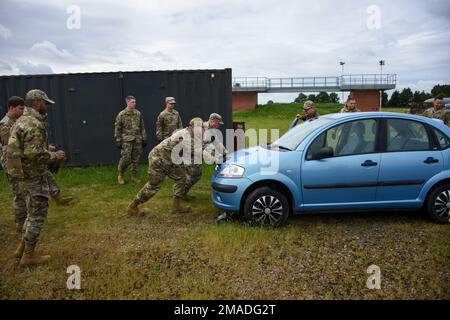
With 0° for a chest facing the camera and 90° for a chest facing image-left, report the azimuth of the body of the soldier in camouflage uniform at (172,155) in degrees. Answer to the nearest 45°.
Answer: approximately 270°

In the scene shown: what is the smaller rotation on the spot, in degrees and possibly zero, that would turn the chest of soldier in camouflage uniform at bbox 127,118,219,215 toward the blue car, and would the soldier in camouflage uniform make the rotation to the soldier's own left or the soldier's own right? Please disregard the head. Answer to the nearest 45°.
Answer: approximately 45° to the soldier's own right

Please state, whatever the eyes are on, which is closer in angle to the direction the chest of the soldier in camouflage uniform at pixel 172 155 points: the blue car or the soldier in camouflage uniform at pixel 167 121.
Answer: the blue car

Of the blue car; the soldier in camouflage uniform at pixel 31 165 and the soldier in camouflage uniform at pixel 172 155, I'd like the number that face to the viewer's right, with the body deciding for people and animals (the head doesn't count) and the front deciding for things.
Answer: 2

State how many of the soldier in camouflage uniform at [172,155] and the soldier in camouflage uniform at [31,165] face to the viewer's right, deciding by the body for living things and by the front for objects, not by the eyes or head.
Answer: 2

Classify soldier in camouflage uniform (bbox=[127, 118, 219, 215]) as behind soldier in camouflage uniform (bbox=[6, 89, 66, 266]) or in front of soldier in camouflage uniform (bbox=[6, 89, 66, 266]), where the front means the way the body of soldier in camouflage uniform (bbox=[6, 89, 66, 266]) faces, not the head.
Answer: in front

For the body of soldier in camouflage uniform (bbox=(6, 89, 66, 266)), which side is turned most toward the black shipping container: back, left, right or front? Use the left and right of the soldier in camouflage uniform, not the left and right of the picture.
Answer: left

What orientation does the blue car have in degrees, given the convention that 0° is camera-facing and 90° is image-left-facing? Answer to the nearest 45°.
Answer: approximately 90°

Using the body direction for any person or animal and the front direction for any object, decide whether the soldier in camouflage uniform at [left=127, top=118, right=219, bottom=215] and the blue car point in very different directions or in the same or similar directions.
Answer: very different directions

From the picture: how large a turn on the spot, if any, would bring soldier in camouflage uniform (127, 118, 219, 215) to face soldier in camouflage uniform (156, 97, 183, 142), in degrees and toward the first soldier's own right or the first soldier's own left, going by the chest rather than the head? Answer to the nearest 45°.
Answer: approximately 90° to the first soldier's own left

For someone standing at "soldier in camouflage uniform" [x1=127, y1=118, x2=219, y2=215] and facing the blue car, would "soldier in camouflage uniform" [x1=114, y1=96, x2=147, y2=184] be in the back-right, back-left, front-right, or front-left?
back-left

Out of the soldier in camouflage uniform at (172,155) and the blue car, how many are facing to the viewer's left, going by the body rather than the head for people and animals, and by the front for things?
1

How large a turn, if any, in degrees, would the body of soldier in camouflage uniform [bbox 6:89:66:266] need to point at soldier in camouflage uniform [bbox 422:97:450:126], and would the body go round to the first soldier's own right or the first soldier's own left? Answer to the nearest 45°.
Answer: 0° — they already face them

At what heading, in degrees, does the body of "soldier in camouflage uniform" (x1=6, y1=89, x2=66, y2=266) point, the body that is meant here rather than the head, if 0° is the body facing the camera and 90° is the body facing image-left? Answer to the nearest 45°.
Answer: approximately 270°
